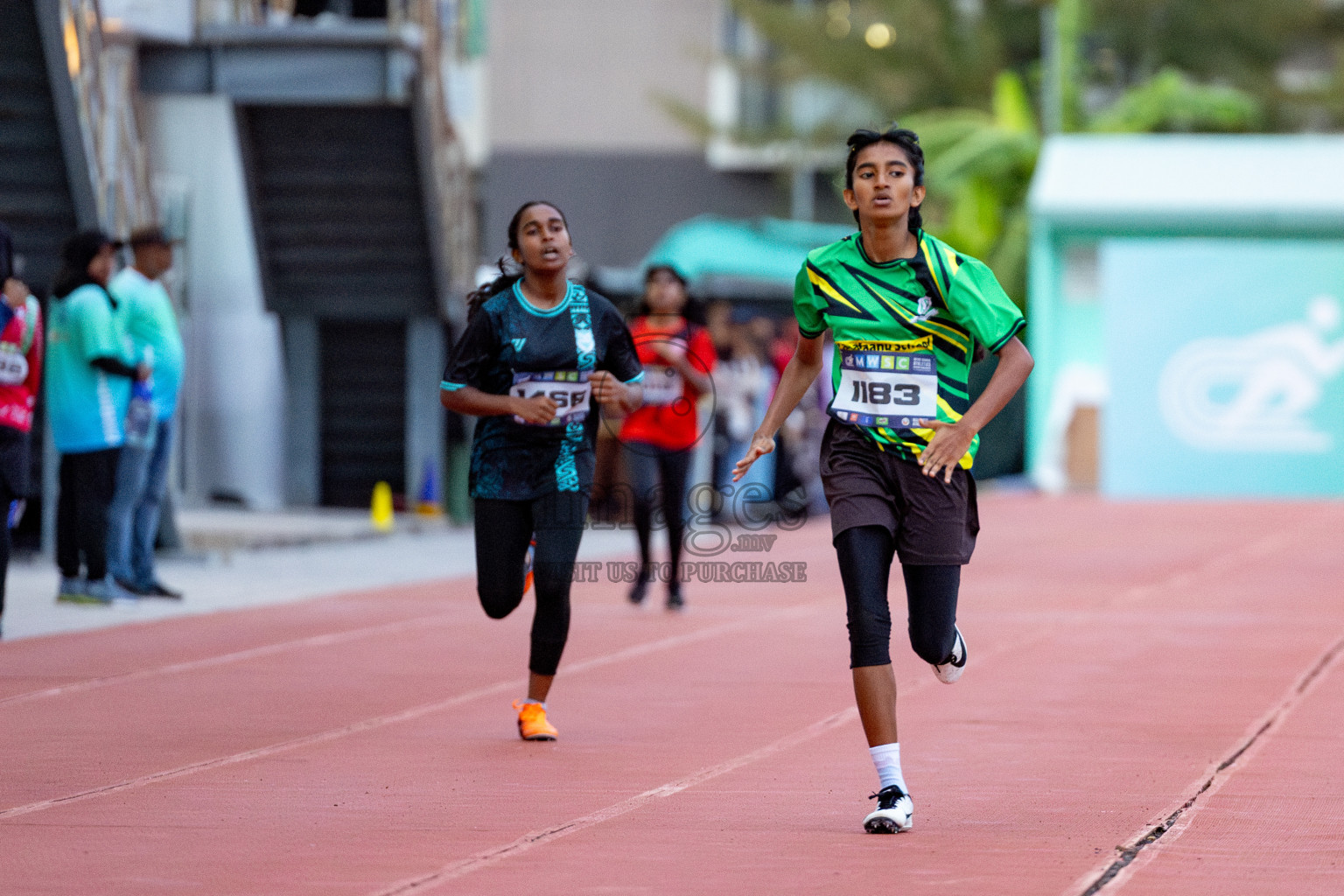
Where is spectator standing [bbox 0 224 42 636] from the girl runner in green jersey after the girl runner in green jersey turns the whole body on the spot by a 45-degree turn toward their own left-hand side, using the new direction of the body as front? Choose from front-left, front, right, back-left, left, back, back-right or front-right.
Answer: back

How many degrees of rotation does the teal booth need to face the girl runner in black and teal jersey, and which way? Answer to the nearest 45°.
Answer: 0° — it already faces them

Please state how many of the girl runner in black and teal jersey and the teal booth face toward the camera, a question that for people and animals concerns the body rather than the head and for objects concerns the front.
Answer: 2

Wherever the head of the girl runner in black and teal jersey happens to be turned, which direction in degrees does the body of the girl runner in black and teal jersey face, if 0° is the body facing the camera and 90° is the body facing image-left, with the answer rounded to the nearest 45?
approximately 0°

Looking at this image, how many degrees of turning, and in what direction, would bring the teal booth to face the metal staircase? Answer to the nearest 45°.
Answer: approximately 45° to its right

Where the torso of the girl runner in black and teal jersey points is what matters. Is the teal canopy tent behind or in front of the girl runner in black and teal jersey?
behind
